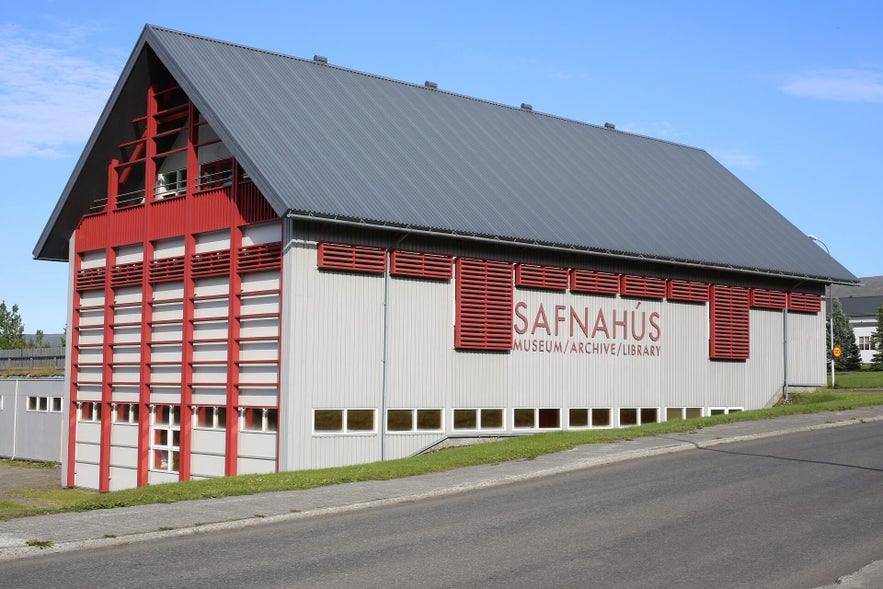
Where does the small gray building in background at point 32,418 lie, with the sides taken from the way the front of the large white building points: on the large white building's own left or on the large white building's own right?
on the large white building's own right

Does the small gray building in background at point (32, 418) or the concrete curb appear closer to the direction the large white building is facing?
the concrete curb
